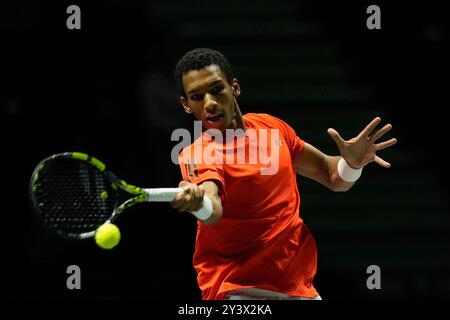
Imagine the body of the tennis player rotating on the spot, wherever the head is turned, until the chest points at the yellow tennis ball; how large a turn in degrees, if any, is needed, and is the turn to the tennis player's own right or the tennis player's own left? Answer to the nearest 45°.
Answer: approximately 45° to the tennis player's own right

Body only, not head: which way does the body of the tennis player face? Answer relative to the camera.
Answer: toward the camera
